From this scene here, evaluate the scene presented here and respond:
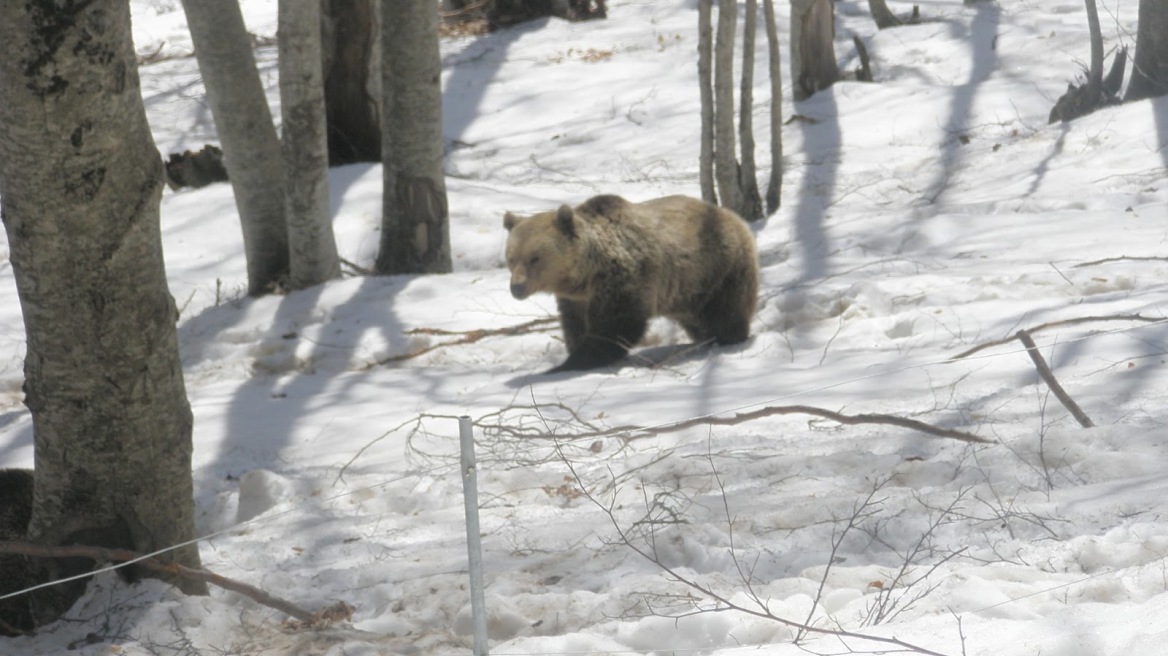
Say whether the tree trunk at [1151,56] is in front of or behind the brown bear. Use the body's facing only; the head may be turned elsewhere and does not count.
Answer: behind

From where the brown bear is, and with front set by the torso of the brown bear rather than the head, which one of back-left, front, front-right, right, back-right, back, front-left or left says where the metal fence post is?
front-left

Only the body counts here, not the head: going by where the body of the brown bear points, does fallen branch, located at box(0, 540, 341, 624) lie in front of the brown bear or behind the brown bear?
in front

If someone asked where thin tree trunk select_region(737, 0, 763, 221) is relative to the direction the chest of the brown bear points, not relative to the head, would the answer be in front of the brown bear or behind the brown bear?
behind

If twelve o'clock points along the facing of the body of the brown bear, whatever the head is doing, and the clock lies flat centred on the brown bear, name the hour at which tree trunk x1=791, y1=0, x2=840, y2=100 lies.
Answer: The tree trunk is roughly at 5 o'clock from the brown bear.

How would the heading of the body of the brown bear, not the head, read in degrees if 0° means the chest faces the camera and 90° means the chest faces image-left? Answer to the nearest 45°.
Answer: approximately 45°

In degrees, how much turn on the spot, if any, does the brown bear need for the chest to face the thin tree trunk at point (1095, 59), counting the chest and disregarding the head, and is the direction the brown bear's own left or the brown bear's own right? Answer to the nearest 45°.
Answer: approximately 180°
